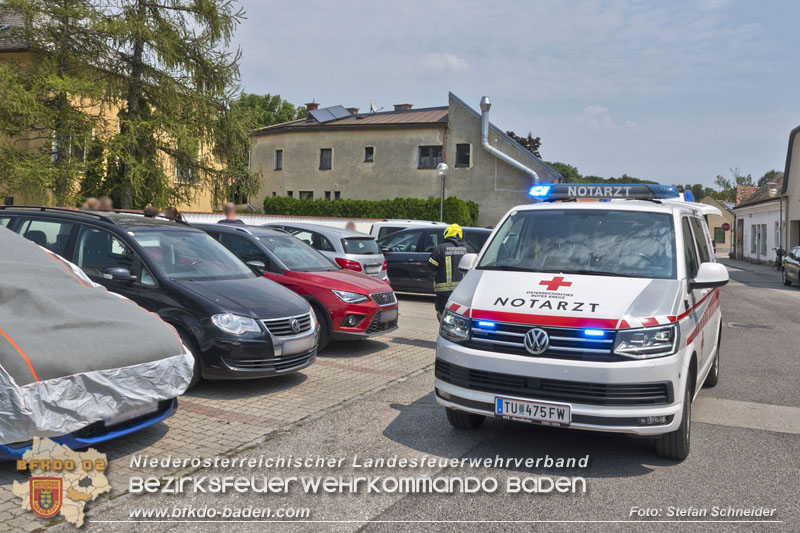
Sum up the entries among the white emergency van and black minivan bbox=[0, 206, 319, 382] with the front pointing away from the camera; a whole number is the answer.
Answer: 0

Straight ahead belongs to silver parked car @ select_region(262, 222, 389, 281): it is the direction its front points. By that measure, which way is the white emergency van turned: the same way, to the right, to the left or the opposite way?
to the left

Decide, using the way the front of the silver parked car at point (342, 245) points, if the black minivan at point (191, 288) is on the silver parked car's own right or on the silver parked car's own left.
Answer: on the silver parked car's own left

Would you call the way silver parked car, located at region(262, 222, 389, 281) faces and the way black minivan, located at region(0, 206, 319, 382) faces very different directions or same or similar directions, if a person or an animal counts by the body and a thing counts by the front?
very different directions

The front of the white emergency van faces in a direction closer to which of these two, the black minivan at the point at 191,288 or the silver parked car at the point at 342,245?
the black minivan

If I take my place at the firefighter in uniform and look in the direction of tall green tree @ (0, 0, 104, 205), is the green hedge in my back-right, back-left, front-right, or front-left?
front-right

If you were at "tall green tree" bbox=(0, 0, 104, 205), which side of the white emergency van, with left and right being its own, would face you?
right

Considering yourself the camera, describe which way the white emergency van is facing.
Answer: facing the viewer and to the left of the viewer

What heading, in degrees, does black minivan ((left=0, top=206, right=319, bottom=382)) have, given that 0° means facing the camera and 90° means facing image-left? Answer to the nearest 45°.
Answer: approximately 315°

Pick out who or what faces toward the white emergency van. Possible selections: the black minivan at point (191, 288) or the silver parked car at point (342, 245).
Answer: the black minivan

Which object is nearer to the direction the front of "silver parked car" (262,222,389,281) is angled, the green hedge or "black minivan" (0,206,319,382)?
the green hedge

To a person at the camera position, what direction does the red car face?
facing the viewer and to the right of the viewer

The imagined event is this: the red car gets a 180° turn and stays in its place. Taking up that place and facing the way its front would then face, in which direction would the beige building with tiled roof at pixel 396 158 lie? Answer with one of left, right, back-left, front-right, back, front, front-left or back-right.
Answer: front-right
